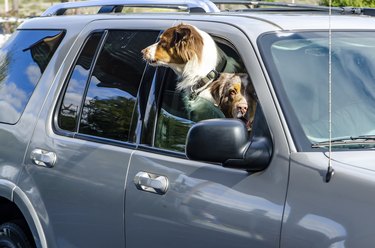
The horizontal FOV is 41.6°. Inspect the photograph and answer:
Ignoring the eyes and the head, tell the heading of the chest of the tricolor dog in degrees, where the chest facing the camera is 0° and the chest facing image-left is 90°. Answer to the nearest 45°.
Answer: approximately 90°
